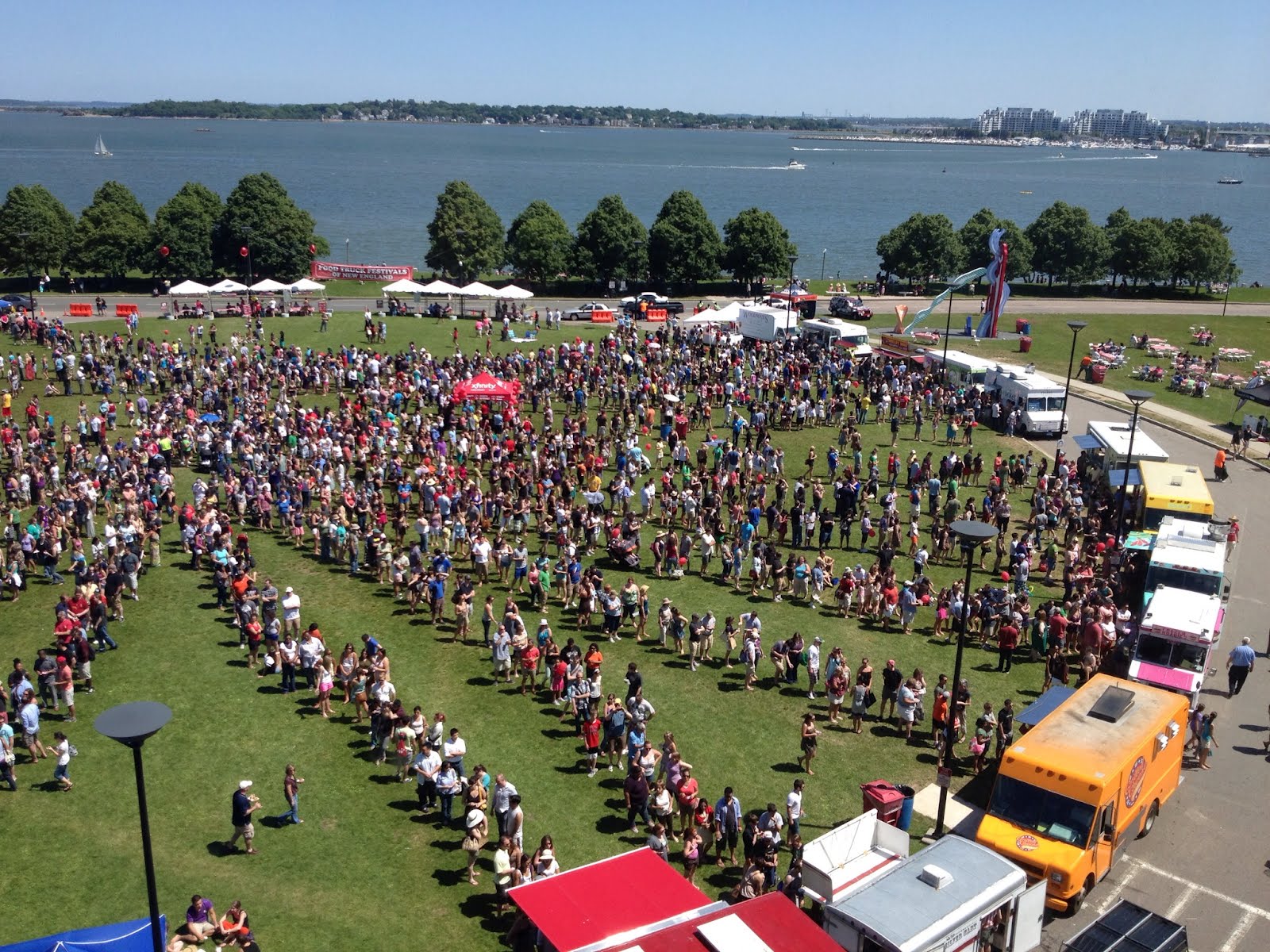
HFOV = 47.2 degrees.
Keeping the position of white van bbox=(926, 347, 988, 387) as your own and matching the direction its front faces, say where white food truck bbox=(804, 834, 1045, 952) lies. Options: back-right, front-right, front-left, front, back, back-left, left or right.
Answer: front-right

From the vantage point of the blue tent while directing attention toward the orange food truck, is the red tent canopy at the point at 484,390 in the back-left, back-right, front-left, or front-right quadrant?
front-left

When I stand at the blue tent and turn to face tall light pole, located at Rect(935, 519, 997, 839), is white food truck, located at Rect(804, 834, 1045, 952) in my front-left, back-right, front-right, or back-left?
front-right

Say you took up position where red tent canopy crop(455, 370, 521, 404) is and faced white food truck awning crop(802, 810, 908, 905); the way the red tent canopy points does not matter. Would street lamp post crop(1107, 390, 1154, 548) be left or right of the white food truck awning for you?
left

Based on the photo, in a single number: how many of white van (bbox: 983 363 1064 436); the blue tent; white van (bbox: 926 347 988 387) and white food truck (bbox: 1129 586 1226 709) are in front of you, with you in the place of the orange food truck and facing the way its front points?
1

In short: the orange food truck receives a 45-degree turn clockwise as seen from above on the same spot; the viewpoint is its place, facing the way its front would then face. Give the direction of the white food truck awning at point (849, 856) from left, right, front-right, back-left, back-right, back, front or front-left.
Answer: front-left

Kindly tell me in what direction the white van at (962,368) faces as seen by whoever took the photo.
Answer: facing the viewer and to the right of the viewer

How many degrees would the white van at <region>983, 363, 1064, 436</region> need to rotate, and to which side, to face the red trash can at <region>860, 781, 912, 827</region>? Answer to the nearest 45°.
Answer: approximately 45° to its right

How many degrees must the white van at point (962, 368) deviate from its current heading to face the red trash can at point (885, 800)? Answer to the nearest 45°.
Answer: approximately 45° to its right

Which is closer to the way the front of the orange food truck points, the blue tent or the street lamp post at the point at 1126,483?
the blue tent

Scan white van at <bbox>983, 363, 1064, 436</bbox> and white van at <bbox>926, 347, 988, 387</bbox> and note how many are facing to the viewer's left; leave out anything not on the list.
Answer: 0

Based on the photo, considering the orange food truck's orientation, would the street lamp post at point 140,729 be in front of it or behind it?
in front

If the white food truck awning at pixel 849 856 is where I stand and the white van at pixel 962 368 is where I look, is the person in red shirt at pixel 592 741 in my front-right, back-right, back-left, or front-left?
front-left

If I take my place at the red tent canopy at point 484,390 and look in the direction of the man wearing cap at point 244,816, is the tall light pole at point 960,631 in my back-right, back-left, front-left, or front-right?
front-left

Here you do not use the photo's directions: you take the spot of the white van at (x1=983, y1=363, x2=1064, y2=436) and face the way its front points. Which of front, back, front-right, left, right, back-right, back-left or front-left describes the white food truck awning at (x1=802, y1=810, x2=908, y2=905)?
front-right

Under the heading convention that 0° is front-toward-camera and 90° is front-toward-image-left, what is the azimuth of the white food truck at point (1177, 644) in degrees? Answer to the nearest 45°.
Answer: approximately 0°
